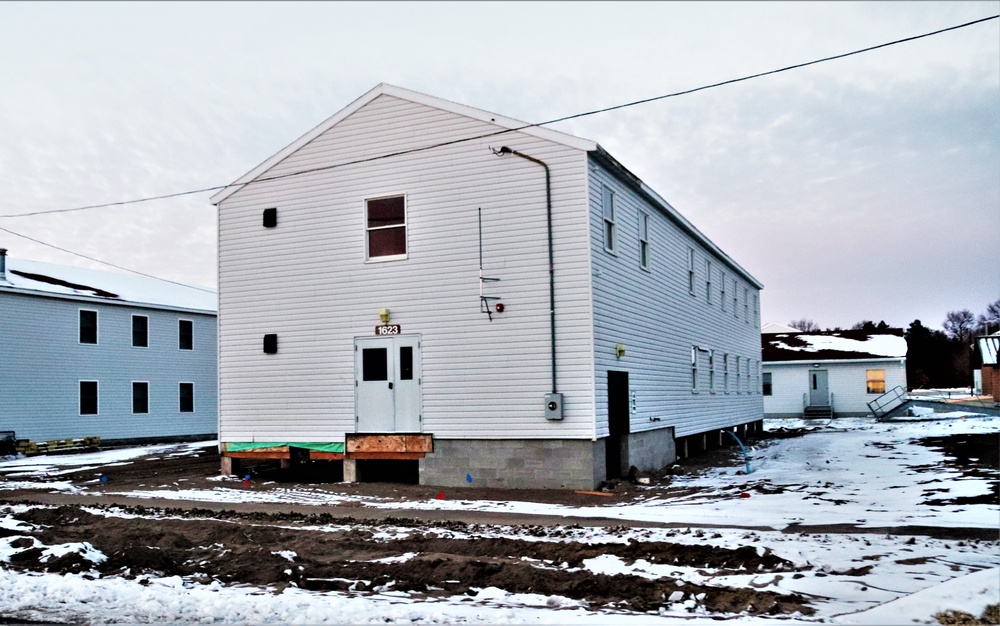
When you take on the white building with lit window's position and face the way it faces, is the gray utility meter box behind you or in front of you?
in front

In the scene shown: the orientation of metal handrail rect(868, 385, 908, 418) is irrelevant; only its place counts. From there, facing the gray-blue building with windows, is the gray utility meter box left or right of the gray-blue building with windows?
left

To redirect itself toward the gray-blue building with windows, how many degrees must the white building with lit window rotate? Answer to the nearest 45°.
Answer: approximately 45° to its right

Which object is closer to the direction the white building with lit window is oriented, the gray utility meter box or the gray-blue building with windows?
the gray utility meter box

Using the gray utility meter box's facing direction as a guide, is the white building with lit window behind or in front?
behind

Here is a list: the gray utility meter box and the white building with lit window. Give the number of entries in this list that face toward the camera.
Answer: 2

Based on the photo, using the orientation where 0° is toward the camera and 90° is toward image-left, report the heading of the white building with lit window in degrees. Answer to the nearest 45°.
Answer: approximately 0°
